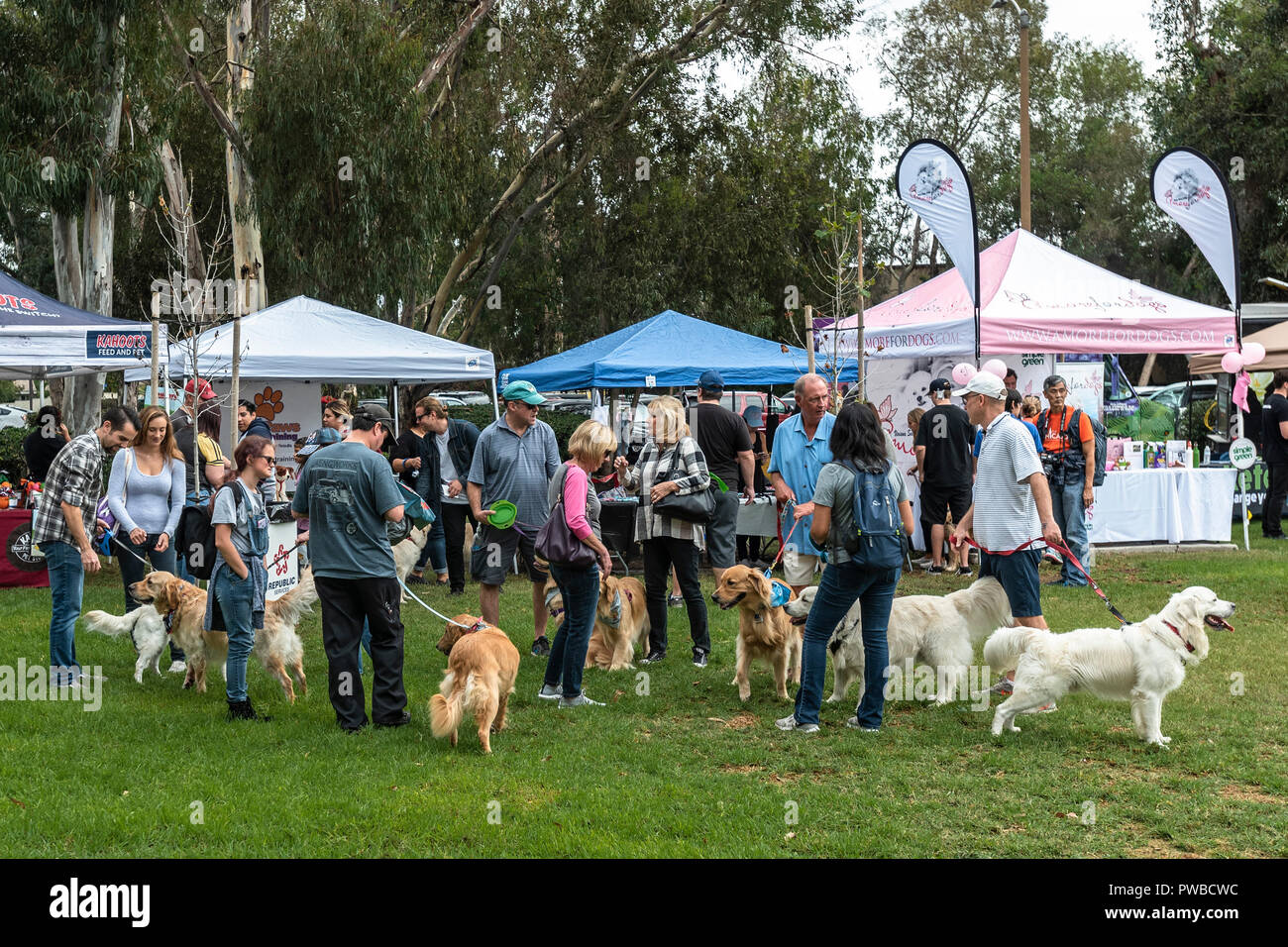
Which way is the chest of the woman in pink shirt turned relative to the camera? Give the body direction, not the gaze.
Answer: to the viewer's right

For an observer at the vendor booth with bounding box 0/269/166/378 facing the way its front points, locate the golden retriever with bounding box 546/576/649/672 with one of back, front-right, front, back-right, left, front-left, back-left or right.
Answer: front-left

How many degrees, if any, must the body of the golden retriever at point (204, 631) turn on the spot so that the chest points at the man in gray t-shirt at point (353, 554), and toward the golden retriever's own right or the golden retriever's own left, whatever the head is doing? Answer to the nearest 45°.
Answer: approximately 135° to the golden retriever's own left

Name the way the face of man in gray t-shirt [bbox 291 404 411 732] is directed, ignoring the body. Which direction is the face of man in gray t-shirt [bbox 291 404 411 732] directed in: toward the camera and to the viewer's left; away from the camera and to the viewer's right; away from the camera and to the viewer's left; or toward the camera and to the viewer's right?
away from the camera and to the viewer's right

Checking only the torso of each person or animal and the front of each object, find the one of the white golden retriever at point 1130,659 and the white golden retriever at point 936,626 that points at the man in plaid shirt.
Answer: the white golden retriever at point 936,626

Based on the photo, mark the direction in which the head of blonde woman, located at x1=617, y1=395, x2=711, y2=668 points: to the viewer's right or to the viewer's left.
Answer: to the viewer's left

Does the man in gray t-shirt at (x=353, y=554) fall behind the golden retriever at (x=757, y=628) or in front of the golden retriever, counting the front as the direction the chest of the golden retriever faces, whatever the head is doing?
in front

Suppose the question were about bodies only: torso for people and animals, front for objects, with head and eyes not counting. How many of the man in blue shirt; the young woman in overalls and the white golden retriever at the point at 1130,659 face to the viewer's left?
0

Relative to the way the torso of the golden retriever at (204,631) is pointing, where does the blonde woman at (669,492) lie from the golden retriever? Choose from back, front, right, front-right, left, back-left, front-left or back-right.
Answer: back

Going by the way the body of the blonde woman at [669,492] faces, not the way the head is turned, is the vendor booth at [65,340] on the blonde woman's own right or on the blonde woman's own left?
on the blonde woman's own right

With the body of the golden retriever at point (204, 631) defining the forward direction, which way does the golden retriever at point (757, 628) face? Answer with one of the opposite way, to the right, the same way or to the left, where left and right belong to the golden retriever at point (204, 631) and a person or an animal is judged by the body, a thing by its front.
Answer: the same way

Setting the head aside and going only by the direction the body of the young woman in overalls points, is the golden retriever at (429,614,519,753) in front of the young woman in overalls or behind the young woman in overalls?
in front

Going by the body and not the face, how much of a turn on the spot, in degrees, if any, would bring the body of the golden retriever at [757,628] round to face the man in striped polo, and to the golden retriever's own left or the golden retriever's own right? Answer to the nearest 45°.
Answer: approximately 135° to the golden retriever's own left

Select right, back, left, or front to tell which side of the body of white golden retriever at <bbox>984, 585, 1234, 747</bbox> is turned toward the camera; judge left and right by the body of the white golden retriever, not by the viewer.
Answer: right

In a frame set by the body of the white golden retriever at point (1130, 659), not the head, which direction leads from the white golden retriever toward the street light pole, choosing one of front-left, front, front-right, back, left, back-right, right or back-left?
left

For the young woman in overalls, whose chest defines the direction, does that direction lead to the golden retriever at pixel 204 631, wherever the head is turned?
no

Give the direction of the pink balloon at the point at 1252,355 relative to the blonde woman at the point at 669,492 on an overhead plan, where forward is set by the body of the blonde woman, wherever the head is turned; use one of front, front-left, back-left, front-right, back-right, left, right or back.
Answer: back

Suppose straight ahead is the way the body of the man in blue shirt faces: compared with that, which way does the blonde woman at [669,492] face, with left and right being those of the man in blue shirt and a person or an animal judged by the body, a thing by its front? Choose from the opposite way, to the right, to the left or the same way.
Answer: to the right
